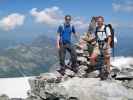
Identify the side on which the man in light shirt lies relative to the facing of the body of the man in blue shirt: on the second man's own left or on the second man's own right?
on the second man's own left

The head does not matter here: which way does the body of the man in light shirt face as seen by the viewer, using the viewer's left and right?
facing the viewer and to the left of the viewer

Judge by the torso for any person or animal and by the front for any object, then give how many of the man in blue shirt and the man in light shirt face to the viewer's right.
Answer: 0

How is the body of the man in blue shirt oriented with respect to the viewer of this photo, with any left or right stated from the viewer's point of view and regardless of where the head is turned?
facing the viewer
